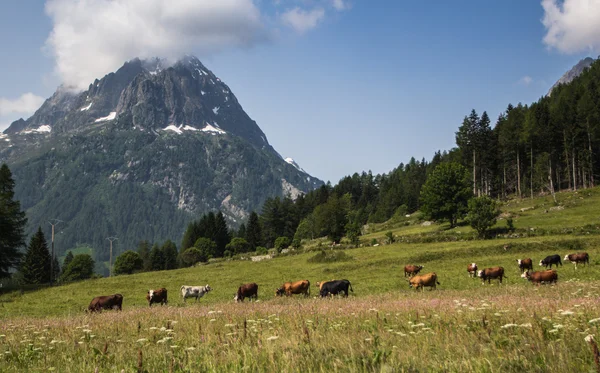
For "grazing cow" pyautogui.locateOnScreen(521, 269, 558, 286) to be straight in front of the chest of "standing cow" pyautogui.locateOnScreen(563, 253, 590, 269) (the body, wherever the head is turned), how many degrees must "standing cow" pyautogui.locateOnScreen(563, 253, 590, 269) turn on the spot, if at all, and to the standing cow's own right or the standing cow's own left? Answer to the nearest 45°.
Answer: approximately 90° to the standing cow's own left

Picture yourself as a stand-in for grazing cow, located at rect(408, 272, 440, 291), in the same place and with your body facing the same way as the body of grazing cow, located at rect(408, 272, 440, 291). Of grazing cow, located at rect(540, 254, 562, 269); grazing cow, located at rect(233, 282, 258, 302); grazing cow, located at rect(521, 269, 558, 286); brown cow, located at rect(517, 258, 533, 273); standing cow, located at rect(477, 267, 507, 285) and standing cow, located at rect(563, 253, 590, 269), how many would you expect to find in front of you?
1

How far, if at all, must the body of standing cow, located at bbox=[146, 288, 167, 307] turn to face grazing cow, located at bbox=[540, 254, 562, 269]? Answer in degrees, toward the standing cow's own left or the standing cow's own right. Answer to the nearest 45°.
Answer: approximately 135° to the standing cow's own left

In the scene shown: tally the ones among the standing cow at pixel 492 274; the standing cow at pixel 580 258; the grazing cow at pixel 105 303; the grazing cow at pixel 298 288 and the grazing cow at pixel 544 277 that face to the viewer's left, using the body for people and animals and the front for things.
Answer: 5

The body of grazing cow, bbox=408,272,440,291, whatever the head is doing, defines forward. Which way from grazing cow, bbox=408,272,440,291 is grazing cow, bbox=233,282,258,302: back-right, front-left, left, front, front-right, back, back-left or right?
front

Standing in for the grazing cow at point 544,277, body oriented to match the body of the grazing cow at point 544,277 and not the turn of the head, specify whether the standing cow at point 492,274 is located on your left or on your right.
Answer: on your right

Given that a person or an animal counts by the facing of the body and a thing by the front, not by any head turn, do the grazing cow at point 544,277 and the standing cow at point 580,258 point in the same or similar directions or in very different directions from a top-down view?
same or similar directions

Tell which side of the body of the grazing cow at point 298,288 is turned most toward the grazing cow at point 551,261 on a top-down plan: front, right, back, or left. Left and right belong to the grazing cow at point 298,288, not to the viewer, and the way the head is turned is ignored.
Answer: back

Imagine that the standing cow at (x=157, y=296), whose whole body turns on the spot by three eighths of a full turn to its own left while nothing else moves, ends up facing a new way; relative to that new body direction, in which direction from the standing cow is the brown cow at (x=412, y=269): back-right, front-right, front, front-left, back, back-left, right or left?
front

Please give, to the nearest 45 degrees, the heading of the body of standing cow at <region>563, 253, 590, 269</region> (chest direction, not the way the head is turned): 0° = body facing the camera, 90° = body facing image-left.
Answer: approximately 90°

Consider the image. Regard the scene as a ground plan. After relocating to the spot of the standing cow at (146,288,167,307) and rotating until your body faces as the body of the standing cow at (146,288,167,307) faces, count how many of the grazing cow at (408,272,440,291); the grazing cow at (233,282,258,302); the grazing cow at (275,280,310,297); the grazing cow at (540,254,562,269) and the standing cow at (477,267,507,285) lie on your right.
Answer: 0

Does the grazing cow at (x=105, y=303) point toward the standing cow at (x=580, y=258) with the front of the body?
no

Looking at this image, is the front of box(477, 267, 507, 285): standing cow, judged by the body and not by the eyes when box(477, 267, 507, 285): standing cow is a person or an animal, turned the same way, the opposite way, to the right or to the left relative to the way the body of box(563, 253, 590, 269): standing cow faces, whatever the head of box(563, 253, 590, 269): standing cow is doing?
the same way

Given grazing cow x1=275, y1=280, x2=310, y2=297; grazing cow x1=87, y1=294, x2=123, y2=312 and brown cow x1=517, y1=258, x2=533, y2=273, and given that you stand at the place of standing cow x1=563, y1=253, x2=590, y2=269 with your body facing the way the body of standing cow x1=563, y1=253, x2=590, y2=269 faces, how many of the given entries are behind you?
0

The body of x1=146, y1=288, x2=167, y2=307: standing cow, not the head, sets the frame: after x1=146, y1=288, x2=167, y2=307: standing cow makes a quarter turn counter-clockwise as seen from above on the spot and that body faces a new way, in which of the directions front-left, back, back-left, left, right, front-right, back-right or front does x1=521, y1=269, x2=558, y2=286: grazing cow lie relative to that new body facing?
front

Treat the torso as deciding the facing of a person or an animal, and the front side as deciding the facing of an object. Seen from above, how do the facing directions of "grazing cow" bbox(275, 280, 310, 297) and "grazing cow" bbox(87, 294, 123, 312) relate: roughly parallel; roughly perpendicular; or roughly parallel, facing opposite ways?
roughly parallel

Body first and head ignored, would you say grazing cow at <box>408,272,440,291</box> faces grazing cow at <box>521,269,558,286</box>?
no

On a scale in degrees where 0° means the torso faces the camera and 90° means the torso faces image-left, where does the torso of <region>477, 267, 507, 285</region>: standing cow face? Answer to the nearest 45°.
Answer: approximately 90°

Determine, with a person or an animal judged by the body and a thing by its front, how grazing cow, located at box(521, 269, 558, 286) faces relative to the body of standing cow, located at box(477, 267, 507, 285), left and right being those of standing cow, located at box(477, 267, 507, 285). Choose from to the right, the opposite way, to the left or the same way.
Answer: the same way

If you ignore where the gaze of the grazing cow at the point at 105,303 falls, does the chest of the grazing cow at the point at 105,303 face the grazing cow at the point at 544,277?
no
